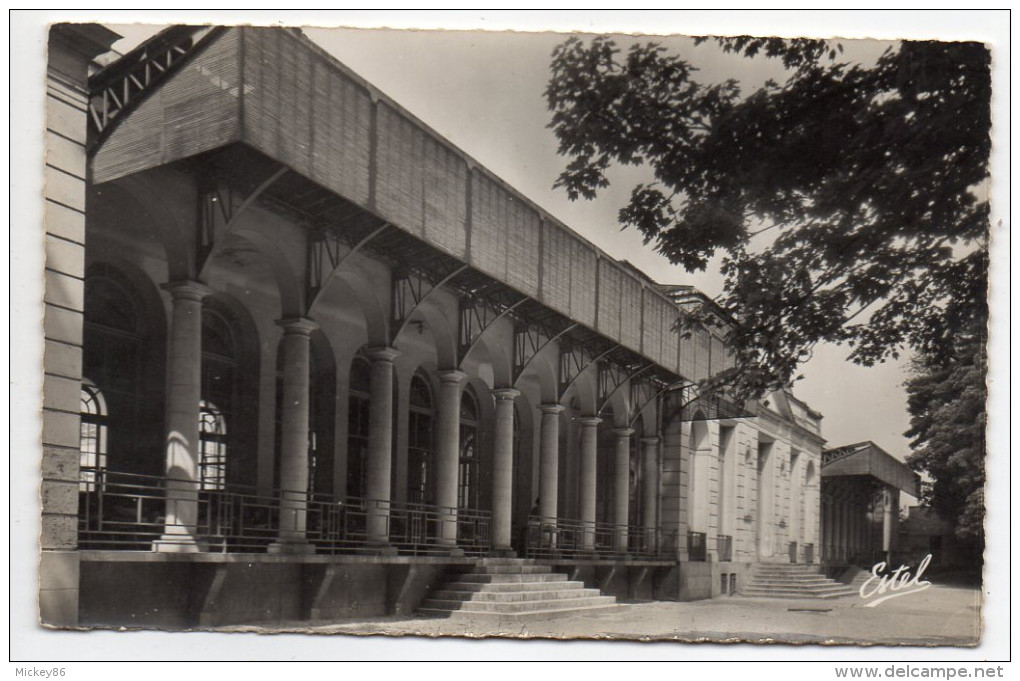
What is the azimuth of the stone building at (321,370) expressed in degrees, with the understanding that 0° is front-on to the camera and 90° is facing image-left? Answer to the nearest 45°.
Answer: approximately 315°
